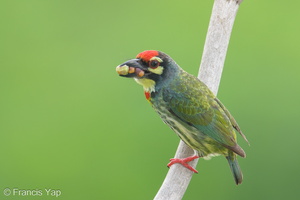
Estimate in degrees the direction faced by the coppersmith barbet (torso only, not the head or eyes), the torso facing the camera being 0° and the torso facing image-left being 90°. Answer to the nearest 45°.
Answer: approximately 90°
